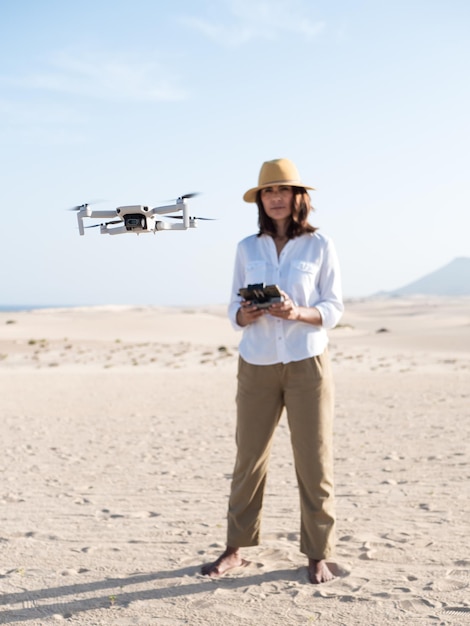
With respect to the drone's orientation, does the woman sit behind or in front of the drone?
behind

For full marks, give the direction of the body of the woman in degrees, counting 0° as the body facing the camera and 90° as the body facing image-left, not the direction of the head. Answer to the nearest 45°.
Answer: approximately 0°

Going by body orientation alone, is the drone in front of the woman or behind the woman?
in front

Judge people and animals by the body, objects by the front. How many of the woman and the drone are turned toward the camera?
2

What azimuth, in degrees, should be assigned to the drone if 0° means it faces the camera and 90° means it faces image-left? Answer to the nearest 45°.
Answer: approximately 0°
